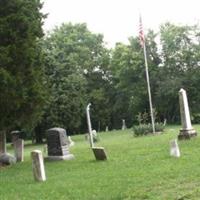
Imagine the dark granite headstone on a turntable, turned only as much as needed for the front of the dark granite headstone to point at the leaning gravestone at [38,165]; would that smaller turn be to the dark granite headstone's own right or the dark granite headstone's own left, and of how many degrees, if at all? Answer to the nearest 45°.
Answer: approximately 45° to the dark granite headstone's own left

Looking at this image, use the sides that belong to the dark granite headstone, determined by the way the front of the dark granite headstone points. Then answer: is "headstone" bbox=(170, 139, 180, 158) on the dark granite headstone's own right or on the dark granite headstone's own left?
on the dark granite headstone's own left

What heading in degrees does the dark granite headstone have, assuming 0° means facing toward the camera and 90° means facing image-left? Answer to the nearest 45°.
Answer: approximately 45°

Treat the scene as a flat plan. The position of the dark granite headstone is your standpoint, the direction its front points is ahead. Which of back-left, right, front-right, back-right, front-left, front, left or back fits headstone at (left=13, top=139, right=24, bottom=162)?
right

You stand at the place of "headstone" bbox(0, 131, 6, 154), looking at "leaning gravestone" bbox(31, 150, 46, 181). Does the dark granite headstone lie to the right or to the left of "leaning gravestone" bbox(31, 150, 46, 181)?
left

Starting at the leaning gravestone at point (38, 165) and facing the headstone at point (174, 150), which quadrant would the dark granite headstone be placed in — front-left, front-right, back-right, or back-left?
front-left

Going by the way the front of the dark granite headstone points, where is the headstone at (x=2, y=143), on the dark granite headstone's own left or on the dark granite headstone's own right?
on the dark granite headstone's own right

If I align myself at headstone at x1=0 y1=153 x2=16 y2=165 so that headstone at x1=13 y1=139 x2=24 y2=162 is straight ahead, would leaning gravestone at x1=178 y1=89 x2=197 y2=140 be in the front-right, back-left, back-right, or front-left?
front-right

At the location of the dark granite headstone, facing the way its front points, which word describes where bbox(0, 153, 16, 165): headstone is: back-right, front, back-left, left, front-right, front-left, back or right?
front-right

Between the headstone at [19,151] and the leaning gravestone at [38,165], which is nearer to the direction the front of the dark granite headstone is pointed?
the leaning gravestone

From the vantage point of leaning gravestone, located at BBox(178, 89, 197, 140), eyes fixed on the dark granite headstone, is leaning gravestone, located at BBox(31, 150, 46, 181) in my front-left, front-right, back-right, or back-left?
front-left
